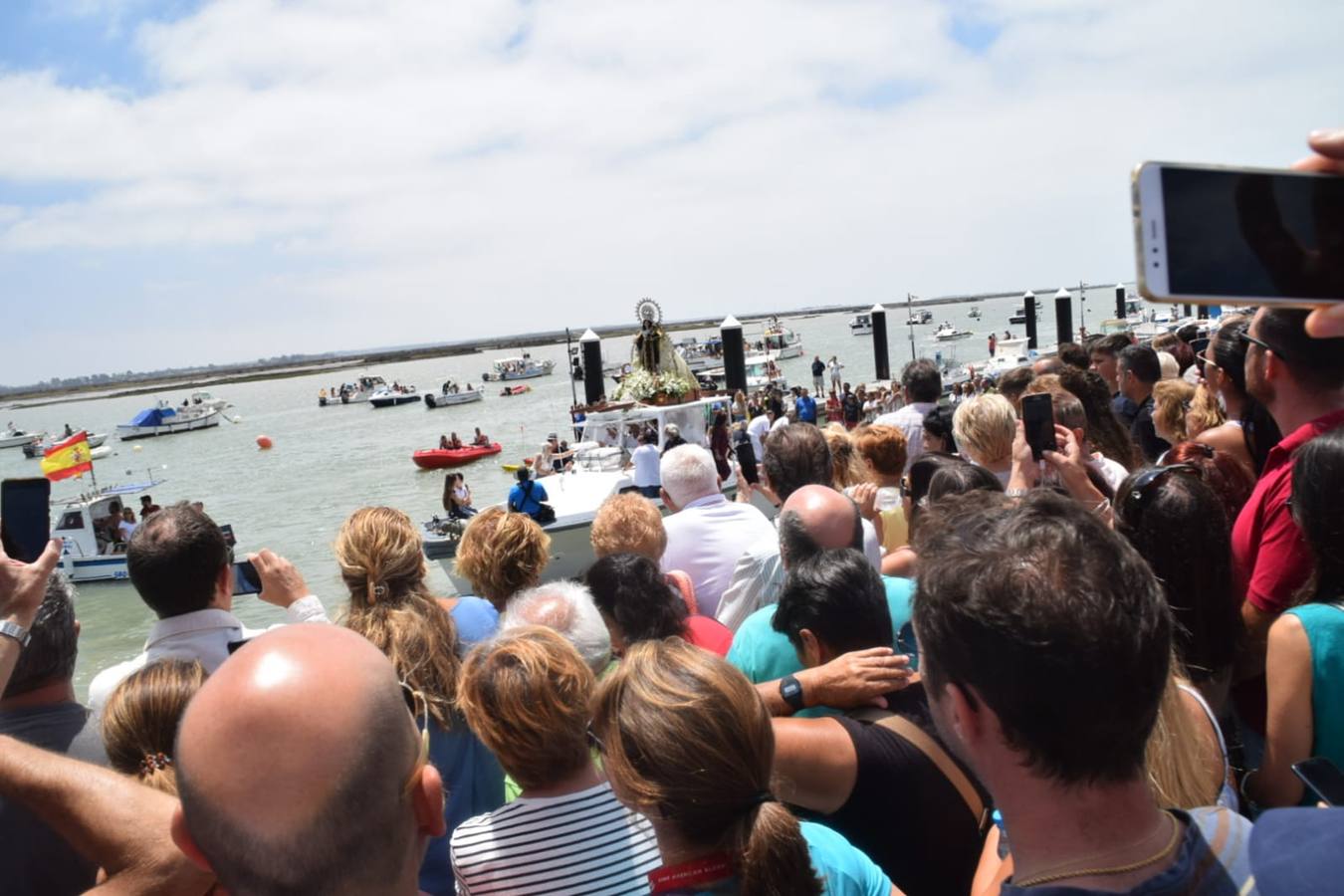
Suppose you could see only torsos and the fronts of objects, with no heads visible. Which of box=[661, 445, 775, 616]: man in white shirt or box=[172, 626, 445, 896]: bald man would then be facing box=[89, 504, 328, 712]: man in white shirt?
the bald man

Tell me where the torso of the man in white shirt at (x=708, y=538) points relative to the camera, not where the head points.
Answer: away from the camera

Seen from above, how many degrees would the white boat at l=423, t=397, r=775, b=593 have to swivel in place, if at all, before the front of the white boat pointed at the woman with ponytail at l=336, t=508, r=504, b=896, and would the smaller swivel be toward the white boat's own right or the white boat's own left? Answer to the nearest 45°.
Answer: approximately 45° to the white boat's own left

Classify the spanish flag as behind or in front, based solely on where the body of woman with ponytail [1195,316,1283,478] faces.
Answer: in front

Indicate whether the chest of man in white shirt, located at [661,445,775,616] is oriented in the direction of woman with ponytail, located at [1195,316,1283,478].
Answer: no

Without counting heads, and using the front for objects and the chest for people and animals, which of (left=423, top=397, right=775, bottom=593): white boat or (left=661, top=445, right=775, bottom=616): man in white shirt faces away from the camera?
the man in white shirt

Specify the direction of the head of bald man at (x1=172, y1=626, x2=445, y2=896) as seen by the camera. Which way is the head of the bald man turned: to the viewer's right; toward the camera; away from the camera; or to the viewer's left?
away from the camera

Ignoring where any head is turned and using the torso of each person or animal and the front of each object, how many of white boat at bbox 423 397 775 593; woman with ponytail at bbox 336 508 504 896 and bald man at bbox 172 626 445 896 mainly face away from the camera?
2

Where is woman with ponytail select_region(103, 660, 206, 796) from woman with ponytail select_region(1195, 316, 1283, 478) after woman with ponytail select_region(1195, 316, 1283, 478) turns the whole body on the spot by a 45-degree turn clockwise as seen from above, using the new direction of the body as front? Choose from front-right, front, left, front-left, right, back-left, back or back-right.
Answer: back-left

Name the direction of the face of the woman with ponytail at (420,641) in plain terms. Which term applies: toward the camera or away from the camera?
away from the camera

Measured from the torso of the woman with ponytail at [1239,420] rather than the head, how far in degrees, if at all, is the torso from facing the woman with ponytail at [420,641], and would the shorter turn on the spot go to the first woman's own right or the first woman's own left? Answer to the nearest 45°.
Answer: approximately 90° to the first woman's own left

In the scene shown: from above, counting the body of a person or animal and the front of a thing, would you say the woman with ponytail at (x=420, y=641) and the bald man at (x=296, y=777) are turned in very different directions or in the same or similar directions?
same or similar directions

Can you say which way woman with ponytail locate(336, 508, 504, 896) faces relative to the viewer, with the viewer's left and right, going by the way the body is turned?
facing away from the viewer

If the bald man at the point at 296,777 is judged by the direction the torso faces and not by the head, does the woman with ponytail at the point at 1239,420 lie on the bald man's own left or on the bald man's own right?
on the bald man's own right

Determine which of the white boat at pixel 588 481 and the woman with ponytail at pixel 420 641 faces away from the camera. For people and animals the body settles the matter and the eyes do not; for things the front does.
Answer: the woman with ponytail

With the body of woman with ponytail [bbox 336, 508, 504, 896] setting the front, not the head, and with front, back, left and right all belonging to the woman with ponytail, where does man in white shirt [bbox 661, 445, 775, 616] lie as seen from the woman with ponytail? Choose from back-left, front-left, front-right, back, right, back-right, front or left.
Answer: front-right

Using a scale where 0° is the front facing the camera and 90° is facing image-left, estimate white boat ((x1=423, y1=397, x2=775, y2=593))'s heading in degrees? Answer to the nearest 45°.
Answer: approximately 45°

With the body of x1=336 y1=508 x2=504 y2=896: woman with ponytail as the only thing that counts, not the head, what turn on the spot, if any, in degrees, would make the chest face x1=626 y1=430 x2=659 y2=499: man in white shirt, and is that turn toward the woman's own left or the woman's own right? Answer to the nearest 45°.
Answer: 0° — they already face them

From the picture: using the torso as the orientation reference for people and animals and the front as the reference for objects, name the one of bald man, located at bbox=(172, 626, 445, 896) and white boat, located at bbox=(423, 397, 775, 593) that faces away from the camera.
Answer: the bald man

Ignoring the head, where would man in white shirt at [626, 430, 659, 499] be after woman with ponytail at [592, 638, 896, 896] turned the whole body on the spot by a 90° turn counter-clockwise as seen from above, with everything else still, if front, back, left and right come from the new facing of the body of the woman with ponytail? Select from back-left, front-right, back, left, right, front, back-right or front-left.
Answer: back-right
